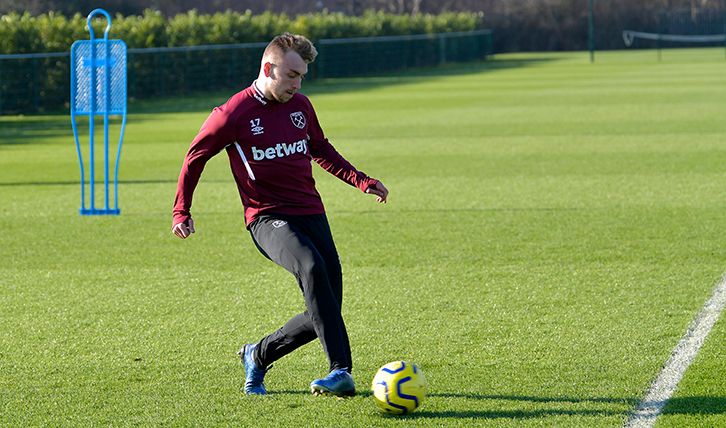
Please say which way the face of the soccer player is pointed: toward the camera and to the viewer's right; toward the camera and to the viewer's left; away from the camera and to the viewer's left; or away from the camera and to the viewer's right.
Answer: toward the camera and to the viewer's right

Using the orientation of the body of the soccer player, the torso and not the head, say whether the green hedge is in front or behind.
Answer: behind

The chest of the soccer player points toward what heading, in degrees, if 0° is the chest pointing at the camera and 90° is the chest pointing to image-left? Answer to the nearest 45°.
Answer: approximately 315°

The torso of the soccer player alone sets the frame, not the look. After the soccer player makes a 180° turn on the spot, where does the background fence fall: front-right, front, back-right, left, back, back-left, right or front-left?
front-right
